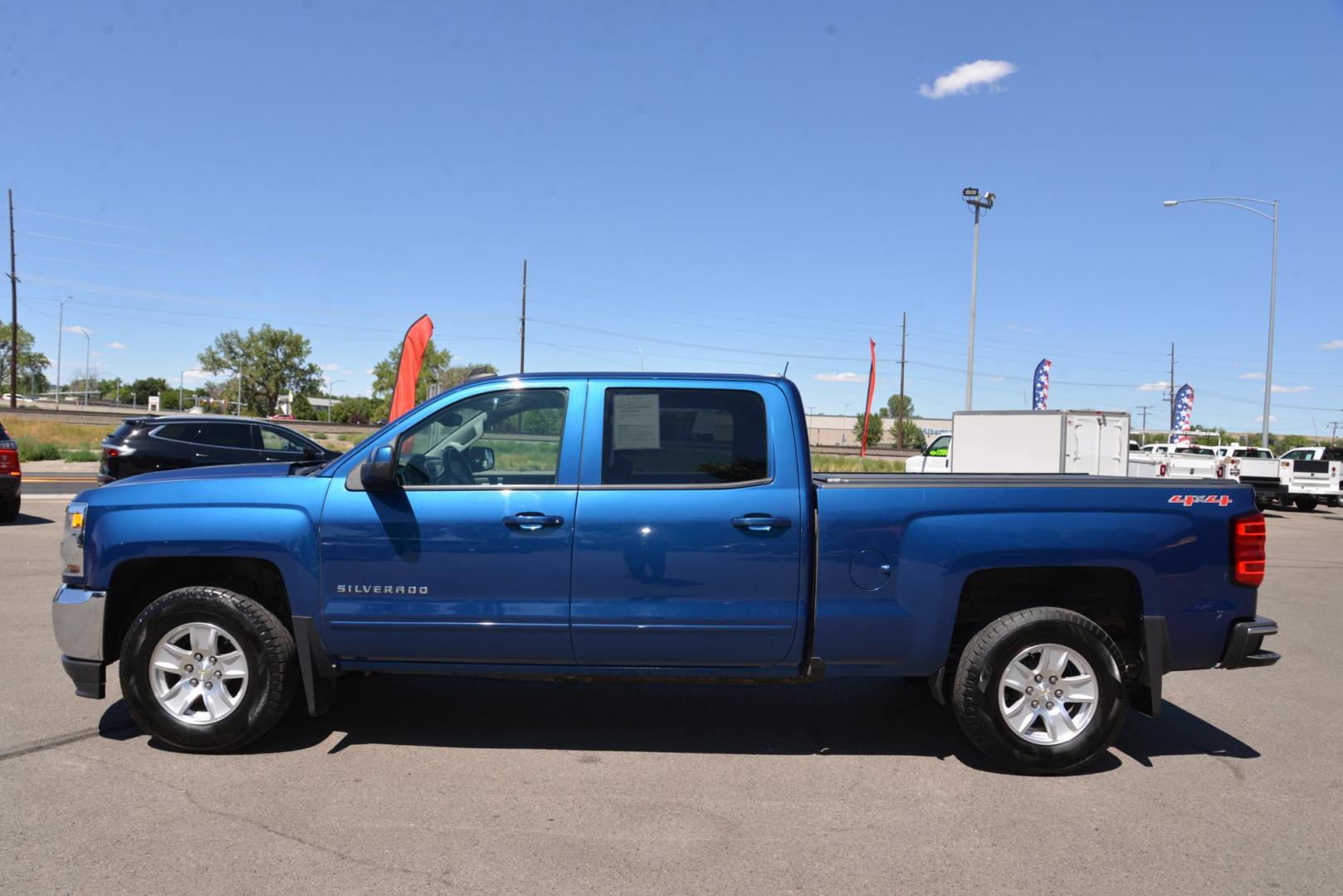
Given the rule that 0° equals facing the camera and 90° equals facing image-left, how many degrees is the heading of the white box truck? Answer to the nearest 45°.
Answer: approximately 135°

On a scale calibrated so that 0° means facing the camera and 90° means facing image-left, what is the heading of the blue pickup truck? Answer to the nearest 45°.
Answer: approximately 90°

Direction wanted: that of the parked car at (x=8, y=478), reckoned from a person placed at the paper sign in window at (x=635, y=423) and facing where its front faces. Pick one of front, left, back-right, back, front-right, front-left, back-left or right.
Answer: back-right

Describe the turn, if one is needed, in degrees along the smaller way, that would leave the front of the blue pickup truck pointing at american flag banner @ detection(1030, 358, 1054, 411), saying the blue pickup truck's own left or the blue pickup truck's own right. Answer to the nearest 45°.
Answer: approximately 135° to the blue pickup truck's own right

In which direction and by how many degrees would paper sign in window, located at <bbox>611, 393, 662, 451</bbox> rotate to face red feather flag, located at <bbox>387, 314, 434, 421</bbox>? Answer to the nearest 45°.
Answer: approximately 180°

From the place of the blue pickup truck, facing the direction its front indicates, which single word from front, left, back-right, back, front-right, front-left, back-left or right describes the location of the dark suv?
front-right

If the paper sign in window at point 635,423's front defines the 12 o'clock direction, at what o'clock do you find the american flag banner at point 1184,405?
The american flag banner is roughly at 7 o'clock from the paper sign in window.
